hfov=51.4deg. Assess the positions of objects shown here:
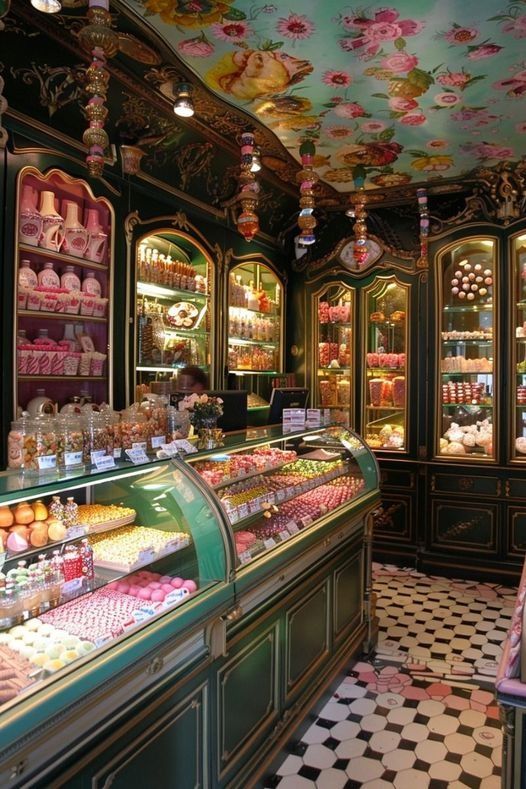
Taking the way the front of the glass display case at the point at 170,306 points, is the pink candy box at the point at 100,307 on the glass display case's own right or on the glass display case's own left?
on the glass display case's own right

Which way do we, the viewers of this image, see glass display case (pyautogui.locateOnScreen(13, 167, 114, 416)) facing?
facing the viewer and to the right of the viewer

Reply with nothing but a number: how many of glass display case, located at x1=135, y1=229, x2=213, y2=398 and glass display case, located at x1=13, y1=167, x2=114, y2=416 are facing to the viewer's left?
0

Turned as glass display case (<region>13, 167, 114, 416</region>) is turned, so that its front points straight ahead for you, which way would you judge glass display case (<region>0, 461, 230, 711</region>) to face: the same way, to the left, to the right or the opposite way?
the same way

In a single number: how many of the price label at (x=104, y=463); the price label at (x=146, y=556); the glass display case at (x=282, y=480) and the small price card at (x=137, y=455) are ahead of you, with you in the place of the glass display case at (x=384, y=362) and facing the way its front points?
4

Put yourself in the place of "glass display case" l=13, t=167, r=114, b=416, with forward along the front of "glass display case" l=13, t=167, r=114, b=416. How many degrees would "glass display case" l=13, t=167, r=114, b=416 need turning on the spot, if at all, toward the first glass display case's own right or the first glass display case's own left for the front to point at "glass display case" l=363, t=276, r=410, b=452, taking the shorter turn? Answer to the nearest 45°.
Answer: approximately 90° to the first glass display case's own left

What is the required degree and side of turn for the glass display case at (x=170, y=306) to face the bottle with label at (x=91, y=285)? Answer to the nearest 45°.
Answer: approximately 90° to its right

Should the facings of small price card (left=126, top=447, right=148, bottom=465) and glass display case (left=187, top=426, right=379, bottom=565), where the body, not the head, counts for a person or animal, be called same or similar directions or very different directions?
same or similar directions

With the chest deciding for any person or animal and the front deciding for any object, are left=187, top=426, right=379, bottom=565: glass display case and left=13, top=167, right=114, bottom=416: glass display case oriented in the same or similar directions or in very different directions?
same or similar directions

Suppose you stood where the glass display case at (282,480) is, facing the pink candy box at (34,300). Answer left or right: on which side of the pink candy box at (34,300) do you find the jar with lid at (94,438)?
left

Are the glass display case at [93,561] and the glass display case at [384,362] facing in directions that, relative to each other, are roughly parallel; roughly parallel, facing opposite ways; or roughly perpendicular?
roughly perpendicular

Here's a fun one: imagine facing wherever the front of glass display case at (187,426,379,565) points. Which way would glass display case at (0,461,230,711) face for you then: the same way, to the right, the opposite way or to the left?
the same way

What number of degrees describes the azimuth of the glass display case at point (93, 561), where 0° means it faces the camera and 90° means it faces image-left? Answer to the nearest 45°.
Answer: approximately 315°

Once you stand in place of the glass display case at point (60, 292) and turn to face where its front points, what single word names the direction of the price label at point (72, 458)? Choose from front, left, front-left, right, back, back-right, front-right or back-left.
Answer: front-right

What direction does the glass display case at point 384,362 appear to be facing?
toward the camera

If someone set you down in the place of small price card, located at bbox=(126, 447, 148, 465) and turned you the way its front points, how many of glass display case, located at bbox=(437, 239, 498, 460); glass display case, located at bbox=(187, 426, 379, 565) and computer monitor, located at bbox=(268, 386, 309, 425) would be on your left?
3

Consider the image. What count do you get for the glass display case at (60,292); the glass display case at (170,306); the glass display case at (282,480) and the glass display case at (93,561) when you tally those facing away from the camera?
0

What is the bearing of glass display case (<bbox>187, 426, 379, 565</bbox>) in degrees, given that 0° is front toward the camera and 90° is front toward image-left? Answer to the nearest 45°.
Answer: approximately 315°

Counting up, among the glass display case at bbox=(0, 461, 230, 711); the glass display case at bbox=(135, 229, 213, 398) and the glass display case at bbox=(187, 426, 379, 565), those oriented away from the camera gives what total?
0

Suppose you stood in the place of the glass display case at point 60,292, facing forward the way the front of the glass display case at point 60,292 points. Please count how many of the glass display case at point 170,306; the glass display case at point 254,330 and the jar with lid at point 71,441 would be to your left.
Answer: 2
